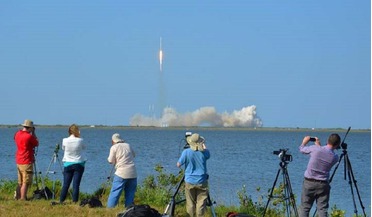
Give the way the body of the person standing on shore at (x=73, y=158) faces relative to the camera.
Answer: away from the camera

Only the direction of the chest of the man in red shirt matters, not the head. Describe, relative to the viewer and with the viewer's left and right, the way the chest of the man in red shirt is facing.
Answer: facing away from the viewer and to the right of the viewer

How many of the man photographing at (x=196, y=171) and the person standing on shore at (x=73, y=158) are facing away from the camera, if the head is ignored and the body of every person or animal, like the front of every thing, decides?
2

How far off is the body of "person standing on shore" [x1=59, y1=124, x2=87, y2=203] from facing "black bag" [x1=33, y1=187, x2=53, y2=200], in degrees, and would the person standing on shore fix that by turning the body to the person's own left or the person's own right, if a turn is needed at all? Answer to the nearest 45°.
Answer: approximately 45° to the person's own left

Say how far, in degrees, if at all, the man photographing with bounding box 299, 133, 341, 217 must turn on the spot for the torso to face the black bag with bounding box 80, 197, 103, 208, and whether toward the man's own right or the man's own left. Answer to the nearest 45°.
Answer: approximately 45° to the man's own left

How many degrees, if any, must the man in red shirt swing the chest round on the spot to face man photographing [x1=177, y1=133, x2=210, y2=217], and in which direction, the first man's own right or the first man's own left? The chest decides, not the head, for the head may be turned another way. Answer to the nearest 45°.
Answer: approximately 90° to the first man's own right

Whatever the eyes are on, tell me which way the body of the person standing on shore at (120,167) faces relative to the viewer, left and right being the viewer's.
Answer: facing away from the viewer and to the left of the viewer

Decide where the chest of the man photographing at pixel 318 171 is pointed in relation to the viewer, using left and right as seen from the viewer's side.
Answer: facing away from the viewer and to the left of the viewer

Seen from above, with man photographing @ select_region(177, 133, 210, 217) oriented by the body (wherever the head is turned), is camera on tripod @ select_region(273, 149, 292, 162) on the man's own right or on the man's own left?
on the man's own right

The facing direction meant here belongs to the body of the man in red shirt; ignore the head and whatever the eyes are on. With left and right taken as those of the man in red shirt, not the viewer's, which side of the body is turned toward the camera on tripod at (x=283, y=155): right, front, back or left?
right

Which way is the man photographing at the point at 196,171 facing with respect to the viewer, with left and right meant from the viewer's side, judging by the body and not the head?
facing away from the viewer

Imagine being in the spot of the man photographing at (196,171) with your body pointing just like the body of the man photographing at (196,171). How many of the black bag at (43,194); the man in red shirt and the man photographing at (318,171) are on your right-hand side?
1
